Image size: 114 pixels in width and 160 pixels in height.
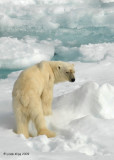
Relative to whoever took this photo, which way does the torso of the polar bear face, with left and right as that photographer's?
facing away from the viewer and to the right of the viewer
